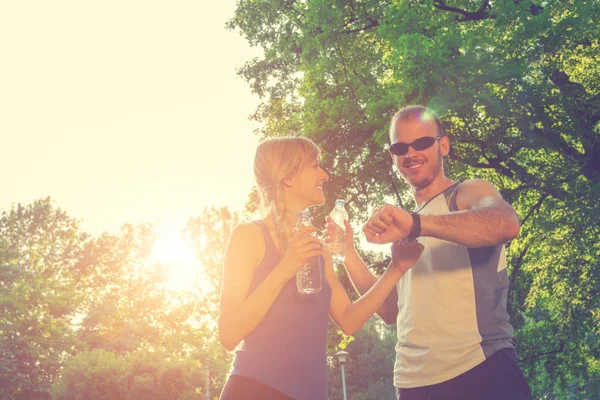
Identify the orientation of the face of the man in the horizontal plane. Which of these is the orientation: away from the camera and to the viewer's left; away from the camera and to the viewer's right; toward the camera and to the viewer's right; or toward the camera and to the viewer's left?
toward the camera and to the viewer's left

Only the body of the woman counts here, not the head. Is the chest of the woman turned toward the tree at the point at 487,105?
no

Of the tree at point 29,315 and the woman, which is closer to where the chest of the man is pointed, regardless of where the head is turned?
the woman

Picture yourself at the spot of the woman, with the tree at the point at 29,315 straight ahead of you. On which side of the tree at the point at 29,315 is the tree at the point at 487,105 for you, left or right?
right

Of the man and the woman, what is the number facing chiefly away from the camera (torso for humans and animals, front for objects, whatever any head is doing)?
0

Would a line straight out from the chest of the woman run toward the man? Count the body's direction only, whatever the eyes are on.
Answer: no

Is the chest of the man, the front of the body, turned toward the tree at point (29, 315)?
no

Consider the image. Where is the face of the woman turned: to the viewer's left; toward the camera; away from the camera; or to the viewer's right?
to the viewer's right

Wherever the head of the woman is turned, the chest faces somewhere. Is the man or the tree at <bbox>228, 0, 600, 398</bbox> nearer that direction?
the man

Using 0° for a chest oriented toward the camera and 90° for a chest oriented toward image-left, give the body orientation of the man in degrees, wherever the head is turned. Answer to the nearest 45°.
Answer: approximately 45°

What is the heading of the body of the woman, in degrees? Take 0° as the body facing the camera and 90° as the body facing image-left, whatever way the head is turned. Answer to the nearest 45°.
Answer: approximately 315°

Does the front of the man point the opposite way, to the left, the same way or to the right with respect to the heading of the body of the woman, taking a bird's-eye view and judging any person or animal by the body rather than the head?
to the right

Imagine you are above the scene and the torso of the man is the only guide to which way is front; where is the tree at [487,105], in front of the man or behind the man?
behind

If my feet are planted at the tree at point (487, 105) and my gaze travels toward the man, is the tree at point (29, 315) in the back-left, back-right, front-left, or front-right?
back-right
